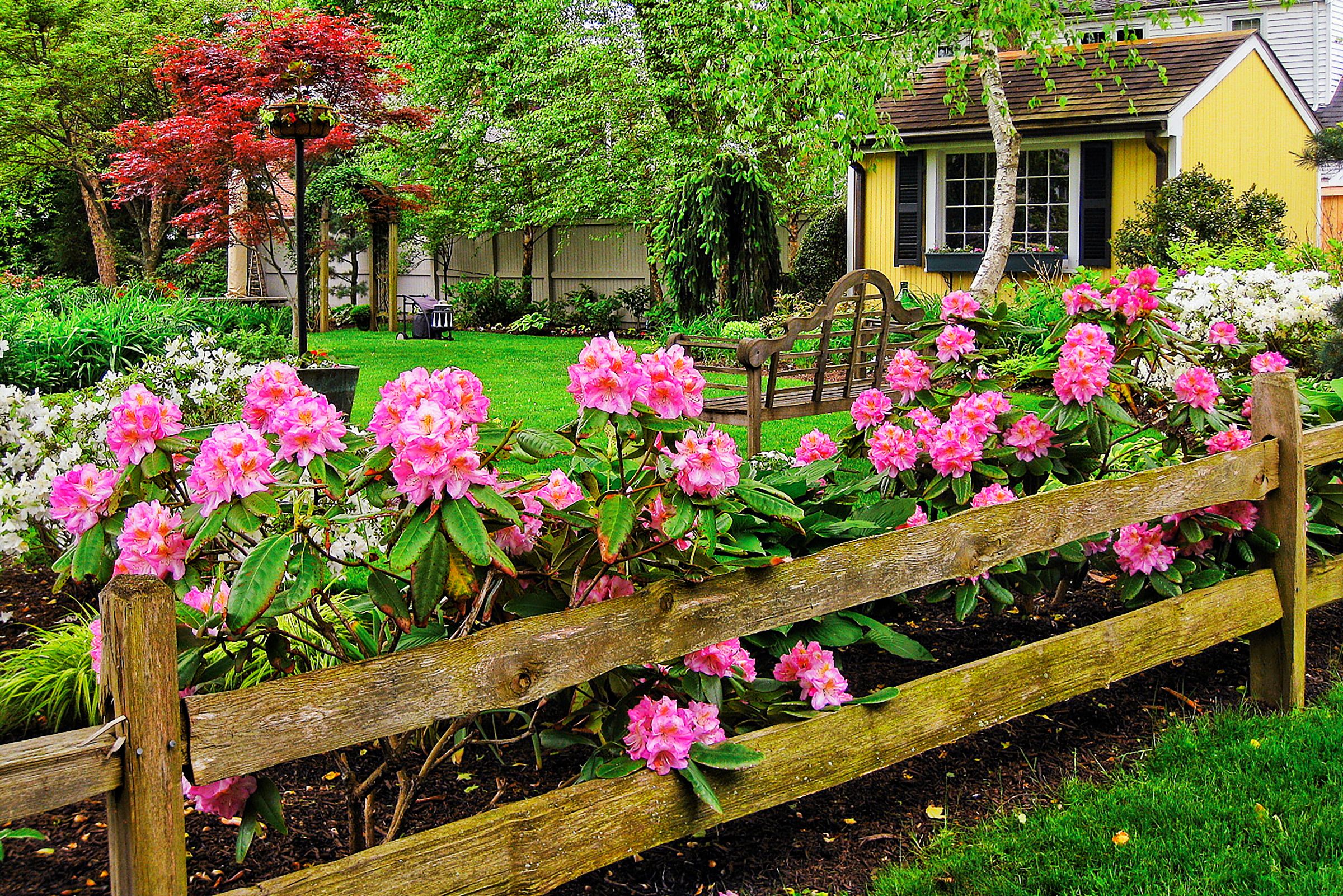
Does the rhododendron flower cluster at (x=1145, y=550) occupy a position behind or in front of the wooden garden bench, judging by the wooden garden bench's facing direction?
behind

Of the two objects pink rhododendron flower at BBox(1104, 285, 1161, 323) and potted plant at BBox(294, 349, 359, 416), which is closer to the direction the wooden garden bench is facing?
the potted plant

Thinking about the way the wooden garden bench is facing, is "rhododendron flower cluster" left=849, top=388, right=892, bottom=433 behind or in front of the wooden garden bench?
behind

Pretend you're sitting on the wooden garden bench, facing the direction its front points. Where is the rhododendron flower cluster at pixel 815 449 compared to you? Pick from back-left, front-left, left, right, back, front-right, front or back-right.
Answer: back-left

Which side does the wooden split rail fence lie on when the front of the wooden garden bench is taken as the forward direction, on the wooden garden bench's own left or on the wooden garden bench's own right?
on the wooden garden bench's own left

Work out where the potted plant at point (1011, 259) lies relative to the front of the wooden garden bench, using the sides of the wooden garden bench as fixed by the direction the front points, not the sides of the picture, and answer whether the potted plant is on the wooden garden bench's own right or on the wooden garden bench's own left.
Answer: on the wooden garden bench's own right

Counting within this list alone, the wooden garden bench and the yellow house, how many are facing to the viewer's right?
0
